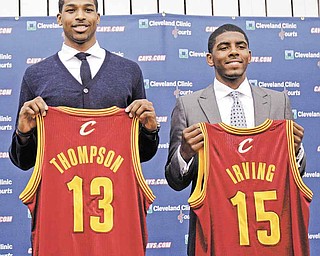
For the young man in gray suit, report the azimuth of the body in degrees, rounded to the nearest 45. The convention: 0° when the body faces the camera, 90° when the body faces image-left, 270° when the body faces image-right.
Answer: approximately 0°
